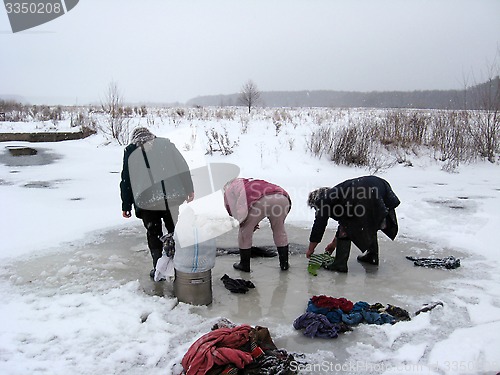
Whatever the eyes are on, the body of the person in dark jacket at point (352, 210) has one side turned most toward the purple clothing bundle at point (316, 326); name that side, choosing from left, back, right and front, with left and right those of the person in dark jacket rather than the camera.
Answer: left

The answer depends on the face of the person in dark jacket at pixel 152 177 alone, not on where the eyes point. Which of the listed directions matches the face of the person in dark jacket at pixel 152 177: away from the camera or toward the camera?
away from the camera

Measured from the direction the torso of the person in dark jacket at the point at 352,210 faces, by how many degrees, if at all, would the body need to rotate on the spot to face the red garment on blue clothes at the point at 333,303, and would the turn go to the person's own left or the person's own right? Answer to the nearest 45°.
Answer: approximately 90° to the person's own left

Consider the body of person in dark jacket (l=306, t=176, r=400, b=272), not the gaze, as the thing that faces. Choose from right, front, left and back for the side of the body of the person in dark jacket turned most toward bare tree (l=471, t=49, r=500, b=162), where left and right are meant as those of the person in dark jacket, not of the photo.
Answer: right

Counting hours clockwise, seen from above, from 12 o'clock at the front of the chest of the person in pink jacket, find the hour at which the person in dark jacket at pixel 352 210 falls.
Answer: The person in dark jacket is roughly at 4 o'clock from the person in pink jacket.

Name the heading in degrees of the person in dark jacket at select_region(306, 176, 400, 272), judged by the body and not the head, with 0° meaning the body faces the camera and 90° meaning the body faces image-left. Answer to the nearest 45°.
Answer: approximately 90°

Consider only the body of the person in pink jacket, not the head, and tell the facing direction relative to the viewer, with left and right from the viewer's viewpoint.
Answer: facing away from the viewer and to the left of the viewer

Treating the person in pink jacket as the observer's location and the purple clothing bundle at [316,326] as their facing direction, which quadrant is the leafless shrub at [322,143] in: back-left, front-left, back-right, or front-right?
back-left

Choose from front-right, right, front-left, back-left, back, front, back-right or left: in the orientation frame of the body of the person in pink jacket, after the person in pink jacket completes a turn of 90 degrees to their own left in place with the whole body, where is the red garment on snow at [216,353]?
front-left

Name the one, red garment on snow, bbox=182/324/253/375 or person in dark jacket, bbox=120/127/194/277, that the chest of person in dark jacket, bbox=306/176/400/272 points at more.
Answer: the person in dark jacket

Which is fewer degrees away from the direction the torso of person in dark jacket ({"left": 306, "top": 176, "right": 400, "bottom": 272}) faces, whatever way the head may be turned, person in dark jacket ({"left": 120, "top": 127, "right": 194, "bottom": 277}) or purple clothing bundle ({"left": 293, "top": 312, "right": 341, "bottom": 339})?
the person in dark jacket

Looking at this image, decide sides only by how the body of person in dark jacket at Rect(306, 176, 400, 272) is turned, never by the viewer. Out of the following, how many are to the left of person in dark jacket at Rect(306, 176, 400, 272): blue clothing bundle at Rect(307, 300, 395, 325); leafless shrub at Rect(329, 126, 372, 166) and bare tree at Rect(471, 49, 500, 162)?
1

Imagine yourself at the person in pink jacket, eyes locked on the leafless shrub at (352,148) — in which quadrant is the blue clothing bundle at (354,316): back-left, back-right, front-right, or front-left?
back-right

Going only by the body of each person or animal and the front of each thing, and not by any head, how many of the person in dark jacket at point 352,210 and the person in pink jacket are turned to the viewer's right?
0

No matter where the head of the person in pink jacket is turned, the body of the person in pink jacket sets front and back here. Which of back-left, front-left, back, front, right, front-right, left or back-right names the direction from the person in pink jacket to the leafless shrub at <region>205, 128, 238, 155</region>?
front-right

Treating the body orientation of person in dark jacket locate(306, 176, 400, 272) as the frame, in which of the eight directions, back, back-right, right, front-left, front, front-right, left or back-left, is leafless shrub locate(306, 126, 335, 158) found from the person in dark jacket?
right
